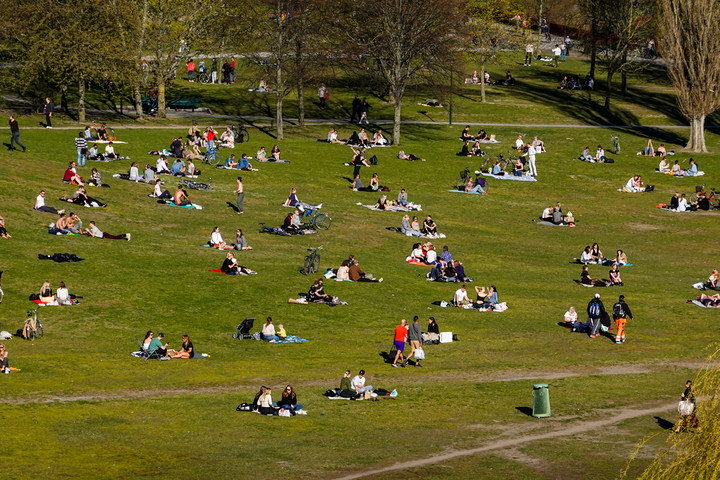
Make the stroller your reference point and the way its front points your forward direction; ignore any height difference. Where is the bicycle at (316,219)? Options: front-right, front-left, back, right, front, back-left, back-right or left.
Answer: right

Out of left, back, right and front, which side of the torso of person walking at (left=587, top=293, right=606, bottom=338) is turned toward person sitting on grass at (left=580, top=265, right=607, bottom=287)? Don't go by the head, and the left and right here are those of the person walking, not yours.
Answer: front

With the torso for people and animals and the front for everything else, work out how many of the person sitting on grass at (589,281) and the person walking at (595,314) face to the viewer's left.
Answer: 0

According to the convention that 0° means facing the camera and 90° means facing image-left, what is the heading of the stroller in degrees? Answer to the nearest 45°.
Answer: approximately 90°

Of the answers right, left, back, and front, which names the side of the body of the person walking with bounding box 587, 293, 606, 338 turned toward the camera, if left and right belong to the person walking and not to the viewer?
back

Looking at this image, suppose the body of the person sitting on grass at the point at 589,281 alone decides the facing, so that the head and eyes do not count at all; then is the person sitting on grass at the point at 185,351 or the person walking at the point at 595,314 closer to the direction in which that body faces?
the person walking

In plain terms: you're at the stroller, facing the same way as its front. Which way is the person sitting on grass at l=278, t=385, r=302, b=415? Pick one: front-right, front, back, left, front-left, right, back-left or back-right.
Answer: left

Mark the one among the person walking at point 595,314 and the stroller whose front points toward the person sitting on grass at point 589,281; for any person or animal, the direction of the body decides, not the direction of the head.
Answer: the person walking

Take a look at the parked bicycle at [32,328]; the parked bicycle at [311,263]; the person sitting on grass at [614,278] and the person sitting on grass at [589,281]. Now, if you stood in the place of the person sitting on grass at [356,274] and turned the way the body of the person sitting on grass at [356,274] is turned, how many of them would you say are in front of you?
2

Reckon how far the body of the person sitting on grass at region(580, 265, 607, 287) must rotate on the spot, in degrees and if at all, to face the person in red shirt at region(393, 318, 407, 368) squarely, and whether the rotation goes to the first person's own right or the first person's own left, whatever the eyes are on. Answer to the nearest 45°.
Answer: approximately 90° to the first person's own right
